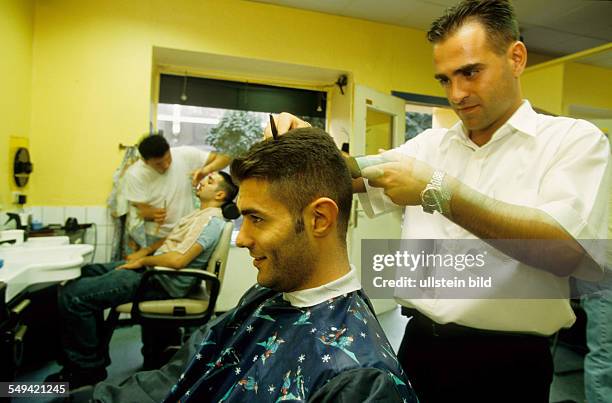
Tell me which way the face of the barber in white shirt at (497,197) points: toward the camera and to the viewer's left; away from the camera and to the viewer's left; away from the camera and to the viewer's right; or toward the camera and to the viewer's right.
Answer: toward the camera and to the viewer's left

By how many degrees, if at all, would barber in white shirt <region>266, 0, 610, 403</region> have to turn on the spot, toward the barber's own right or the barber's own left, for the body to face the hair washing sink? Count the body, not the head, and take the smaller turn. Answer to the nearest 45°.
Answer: approximately 45° to the barber's own right

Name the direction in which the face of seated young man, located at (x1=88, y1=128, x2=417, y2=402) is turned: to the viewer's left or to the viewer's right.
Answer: to the viewer's left

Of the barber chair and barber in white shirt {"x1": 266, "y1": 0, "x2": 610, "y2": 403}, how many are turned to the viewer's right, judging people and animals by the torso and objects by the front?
0

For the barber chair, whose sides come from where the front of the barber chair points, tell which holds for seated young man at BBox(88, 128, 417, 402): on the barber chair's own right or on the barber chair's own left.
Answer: on the barber chair's own left

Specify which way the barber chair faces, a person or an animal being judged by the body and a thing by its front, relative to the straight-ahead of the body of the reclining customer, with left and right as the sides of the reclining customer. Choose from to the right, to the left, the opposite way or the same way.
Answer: the same way

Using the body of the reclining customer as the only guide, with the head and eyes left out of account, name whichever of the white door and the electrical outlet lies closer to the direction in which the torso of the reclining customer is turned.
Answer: the electrical outlet

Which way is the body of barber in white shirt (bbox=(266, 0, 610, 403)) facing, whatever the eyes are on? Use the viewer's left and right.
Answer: facing the viewer and to the left of the viewer

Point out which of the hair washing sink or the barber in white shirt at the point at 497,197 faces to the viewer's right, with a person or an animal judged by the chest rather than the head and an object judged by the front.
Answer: the hair washing sink

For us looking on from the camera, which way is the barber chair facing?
facing to the left of the viewer

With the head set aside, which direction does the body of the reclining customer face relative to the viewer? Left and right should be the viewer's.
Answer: facing to the left of the viewer

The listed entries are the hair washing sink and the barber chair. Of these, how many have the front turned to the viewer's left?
1

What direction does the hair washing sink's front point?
to the viewer's right

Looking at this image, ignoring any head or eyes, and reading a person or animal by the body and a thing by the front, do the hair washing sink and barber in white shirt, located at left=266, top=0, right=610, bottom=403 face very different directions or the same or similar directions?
very different directions
